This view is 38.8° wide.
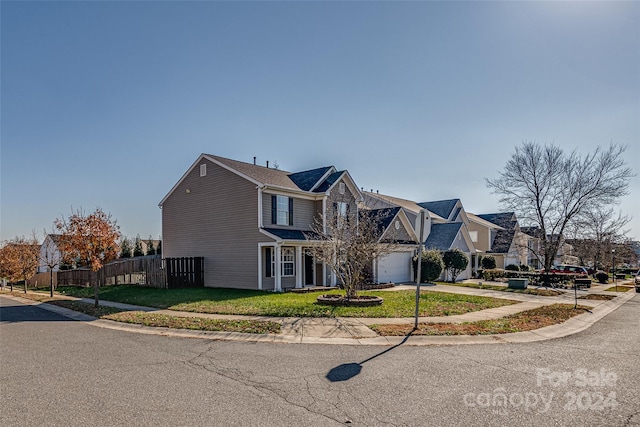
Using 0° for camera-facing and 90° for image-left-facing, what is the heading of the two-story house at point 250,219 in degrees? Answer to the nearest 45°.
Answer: approximately 315°

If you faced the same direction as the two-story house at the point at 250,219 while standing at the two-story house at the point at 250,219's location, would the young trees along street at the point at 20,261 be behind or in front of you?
behind

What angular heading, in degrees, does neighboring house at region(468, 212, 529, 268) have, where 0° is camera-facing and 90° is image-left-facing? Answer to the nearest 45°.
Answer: approximately 315°
